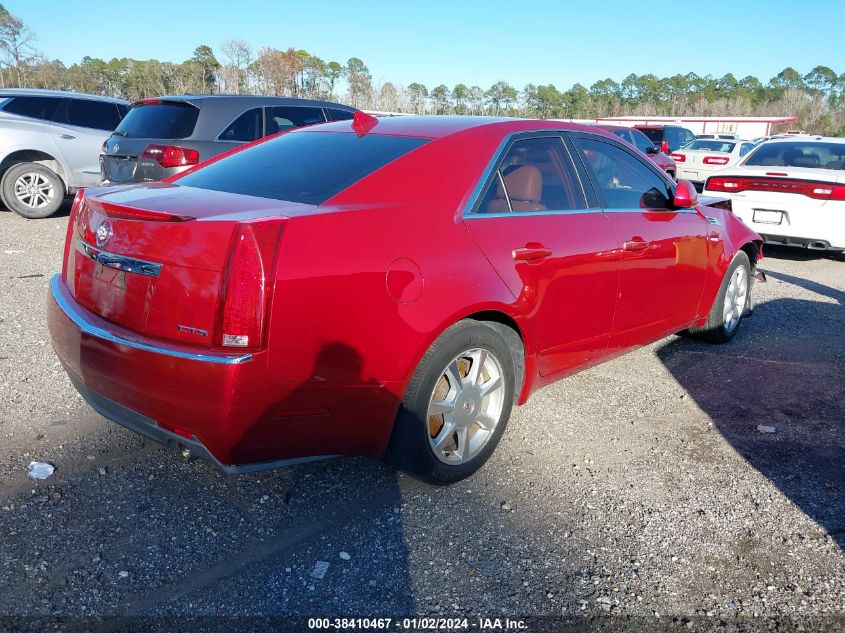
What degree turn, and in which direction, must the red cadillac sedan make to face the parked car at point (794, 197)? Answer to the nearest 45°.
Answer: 0° — it already faces it

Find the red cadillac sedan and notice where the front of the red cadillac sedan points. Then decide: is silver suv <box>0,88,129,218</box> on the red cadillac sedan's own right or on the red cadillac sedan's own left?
on the red cadillac sedan's own left

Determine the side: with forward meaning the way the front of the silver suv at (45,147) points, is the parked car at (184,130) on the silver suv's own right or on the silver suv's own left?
on the silver suv's own right

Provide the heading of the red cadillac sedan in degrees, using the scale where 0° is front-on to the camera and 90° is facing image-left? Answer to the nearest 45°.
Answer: approximately 225°

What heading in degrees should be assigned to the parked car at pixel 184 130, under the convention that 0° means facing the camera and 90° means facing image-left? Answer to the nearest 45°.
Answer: approximately 225°

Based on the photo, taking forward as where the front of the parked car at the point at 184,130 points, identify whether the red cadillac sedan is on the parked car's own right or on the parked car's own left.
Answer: on the parked car's own right

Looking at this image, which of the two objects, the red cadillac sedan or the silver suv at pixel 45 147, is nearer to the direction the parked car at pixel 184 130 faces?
the silver suv
